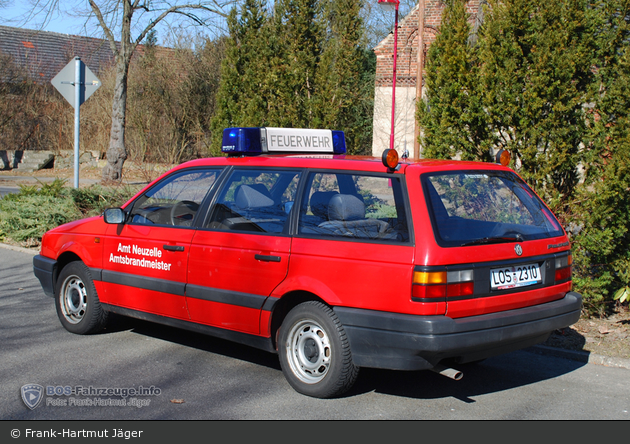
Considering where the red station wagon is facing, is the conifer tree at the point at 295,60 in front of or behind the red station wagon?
in front

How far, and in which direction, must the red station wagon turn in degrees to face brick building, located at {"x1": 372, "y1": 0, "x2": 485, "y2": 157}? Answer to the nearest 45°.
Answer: approximately 45° to its right

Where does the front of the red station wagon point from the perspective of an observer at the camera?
facing away from the viewer and to the left of the viewer

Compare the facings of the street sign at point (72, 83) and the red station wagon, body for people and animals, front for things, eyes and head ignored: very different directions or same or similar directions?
same or similar directions

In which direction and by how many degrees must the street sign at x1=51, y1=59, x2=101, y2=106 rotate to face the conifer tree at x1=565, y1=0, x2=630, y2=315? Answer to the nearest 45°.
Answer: approximately 135° to its right

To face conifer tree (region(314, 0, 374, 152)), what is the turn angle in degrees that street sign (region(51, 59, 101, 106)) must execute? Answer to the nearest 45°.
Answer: approximately 45° to its right

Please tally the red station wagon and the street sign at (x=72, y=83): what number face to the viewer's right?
0

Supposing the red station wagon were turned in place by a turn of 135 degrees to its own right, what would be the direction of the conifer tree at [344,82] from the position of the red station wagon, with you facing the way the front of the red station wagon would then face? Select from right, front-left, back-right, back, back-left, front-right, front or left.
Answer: left

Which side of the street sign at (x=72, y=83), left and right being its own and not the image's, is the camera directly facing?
back
